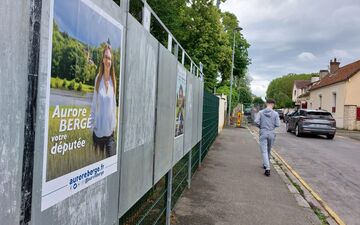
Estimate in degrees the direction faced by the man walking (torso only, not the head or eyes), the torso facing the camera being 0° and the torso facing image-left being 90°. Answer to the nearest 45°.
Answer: approximately 180°

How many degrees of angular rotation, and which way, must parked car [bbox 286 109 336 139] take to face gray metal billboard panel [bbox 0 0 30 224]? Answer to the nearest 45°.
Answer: approximately 135° to its left

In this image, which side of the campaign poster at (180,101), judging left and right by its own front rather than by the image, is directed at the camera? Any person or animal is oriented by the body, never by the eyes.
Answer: right

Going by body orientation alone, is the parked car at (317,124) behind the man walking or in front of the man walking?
in front

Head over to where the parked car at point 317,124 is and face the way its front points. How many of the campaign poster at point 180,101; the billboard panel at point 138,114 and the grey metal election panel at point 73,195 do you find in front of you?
0

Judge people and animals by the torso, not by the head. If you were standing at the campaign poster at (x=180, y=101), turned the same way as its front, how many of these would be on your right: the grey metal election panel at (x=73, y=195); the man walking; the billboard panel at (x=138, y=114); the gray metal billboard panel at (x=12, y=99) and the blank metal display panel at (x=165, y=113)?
4

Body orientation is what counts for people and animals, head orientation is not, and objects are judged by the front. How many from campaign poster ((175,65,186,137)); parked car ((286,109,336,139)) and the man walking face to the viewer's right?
1

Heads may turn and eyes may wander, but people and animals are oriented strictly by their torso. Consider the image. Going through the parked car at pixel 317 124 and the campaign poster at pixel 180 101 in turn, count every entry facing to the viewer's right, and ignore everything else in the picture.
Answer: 1

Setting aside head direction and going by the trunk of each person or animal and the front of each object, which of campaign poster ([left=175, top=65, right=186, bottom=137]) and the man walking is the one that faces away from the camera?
the man walking

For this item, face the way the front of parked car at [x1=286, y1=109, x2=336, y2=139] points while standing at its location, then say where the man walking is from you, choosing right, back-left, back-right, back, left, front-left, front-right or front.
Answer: back-left

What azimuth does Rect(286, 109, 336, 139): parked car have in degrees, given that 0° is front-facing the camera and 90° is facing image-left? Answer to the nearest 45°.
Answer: approximately 135°

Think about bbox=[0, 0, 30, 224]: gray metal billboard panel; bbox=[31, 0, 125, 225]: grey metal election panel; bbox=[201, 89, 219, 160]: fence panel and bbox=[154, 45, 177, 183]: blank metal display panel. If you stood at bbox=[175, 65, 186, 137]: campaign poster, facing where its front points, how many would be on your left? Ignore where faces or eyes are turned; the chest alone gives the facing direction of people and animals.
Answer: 1

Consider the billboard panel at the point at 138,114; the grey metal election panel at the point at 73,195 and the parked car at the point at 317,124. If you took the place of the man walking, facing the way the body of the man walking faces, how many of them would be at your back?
2

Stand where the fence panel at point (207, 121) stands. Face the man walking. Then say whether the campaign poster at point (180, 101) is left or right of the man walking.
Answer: right

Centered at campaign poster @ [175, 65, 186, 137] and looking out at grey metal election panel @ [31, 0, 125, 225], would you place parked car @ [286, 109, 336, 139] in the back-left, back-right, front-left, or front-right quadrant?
back-left

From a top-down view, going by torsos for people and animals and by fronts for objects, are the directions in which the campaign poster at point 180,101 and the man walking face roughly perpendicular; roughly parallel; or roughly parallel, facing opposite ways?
roughly perpendicular
